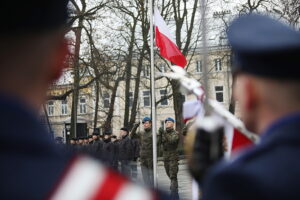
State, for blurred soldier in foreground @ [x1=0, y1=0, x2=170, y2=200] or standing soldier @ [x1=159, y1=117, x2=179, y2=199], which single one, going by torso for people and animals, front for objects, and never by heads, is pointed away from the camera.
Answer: the blurred soldier in foreground

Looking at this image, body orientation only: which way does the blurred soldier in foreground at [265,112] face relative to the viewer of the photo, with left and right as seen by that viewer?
facing away from the viewer and to the left of the viewer

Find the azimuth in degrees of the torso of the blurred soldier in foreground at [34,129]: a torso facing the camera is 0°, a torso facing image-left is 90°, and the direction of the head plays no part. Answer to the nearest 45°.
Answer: approximately 180°

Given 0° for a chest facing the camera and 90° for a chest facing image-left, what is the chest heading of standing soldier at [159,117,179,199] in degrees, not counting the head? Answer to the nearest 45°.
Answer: approximately 45°

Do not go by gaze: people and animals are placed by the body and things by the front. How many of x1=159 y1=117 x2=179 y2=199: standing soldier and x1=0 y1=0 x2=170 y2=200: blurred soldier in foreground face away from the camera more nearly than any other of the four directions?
1

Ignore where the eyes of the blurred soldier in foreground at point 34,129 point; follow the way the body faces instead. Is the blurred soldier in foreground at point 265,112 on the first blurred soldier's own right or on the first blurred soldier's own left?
on the first blurred soldier's own right

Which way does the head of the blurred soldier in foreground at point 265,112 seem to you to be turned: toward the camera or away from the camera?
away from the camera

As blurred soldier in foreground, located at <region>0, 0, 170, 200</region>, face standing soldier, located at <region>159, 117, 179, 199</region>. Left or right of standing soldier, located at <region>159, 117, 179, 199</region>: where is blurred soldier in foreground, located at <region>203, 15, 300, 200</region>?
right
